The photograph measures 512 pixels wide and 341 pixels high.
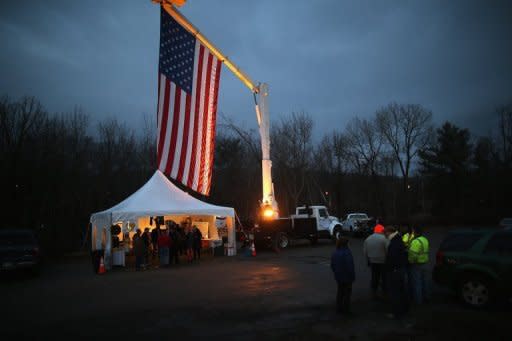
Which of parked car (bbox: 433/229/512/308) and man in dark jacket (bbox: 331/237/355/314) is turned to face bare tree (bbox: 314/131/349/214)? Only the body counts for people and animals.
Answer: the man in dark jacket

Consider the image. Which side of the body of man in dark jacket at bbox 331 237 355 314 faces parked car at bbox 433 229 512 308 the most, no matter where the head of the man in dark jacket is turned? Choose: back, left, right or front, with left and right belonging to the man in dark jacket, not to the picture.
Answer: right

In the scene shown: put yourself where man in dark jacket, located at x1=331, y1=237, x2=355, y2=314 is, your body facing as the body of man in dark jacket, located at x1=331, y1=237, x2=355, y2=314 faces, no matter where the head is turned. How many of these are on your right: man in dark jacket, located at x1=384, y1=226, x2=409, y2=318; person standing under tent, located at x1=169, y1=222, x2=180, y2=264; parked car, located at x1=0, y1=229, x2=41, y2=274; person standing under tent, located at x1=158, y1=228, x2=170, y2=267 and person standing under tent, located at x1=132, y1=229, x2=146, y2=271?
1

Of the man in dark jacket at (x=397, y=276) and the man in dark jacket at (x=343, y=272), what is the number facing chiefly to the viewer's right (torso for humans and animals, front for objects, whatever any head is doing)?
0

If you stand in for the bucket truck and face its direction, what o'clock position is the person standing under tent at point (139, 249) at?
The person standing under tent is roughly at 6 o'clock from the bucket truck.

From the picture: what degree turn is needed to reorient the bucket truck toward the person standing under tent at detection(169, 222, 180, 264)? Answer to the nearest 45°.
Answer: approximately 180°

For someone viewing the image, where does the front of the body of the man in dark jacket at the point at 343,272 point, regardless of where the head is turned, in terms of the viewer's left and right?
facing away from the viewer

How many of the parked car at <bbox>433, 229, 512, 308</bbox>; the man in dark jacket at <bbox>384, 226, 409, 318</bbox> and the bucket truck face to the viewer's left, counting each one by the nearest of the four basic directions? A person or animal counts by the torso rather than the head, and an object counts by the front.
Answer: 1

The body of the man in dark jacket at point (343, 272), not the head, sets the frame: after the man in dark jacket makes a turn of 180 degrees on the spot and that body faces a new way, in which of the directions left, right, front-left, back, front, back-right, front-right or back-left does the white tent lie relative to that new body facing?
back-right
